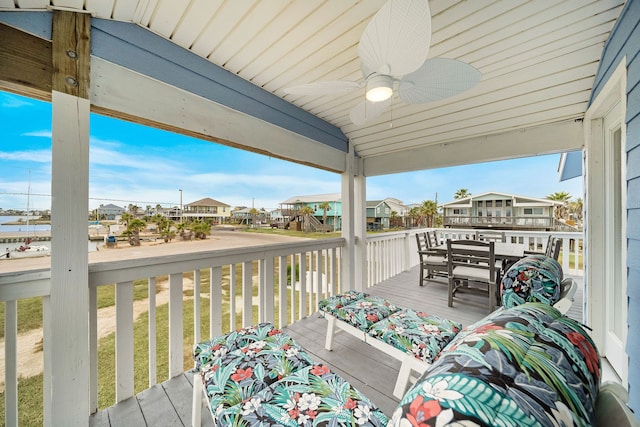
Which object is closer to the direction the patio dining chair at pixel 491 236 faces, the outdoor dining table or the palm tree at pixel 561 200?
the outdoor dining table

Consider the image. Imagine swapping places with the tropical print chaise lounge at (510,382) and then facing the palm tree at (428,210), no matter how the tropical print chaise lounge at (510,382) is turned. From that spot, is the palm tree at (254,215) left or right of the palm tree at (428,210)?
left

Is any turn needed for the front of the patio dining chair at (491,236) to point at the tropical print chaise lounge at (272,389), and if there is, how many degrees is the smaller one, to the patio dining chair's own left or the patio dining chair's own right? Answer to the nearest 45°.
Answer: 0° — it already faces it

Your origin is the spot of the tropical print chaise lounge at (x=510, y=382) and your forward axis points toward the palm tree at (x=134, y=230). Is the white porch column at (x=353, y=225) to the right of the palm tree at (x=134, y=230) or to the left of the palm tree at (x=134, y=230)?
right

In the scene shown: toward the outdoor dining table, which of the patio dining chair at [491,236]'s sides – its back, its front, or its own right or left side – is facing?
front
